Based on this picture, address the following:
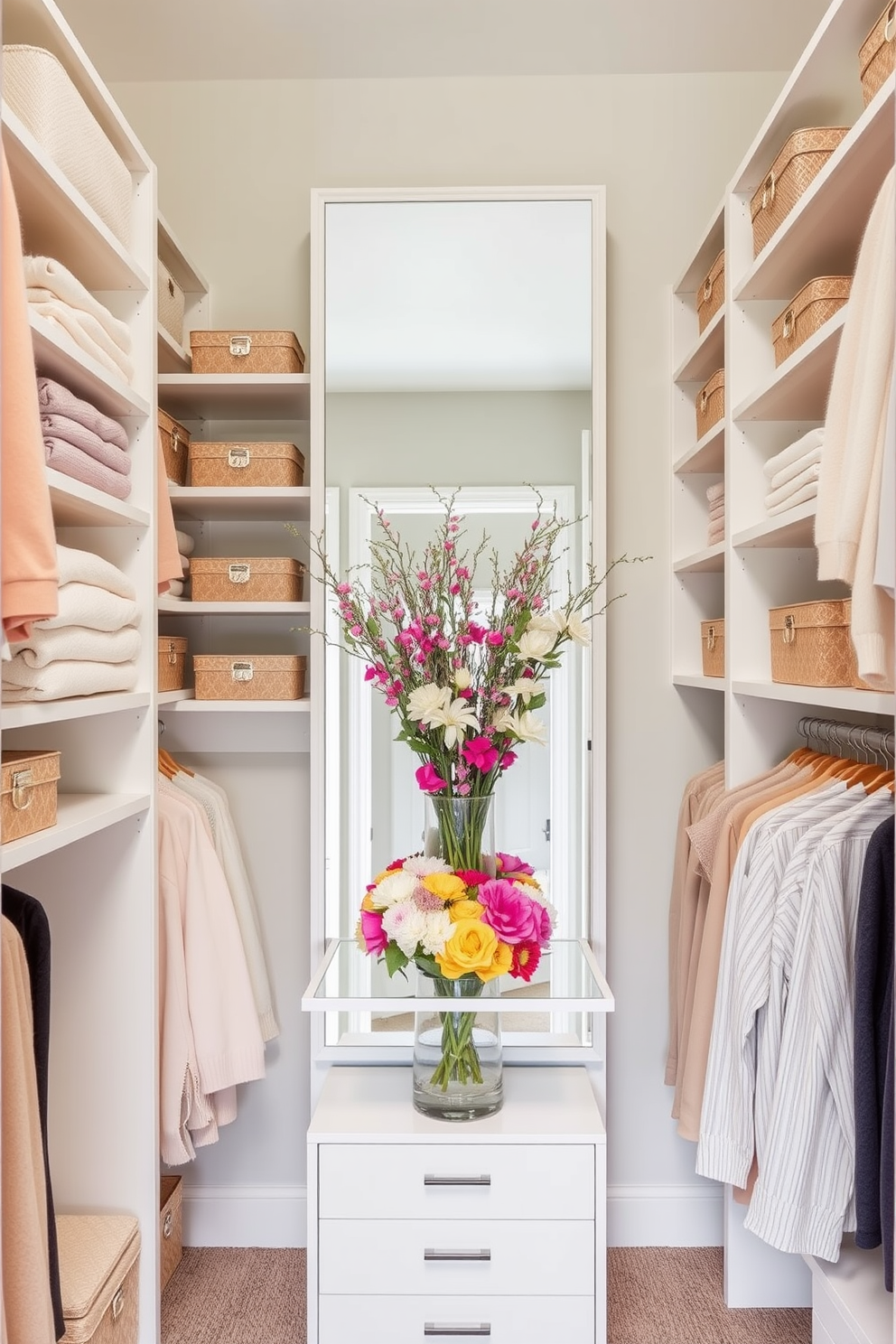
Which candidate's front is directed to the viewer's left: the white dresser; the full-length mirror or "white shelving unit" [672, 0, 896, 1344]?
the white shelving unit

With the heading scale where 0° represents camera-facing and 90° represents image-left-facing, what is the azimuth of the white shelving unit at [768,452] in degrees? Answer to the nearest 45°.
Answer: approximately 90°

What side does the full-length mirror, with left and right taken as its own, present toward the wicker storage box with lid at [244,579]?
right

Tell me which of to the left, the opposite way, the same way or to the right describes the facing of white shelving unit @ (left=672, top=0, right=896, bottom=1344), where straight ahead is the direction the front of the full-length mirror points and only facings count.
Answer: to the right

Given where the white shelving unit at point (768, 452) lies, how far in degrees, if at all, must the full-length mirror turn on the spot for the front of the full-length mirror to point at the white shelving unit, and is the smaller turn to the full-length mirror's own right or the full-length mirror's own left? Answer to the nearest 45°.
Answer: approximately 90° to the full-length mirror's own left
